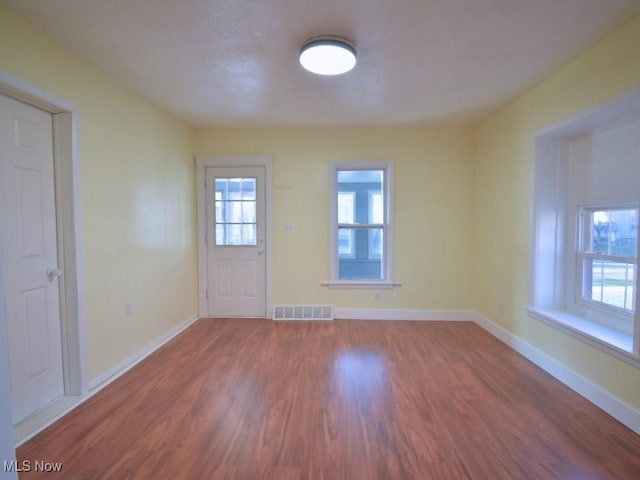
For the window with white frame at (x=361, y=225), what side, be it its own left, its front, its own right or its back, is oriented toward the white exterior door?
right

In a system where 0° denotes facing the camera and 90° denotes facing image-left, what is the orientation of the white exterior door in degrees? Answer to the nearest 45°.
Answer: approximately 0°

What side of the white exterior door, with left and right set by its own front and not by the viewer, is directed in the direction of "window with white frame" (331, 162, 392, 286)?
left

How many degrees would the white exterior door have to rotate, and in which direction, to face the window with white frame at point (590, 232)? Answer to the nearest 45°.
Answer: approximately 45° to its left

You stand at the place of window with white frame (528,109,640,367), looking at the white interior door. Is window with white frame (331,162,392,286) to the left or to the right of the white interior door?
right

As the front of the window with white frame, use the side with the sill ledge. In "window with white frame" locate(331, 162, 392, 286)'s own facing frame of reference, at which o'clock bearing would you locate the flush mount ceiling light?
The flush mount ceiling light is roughly at 12 o'clock from the window with white frame.

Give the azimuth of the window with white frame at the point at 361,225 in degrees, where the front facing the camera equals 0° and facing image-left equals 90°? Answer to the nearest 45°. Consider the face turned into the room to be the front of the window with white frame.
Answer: approximately 0°

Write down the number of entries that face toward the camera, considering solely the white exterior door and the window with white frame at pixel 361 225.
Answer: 2
